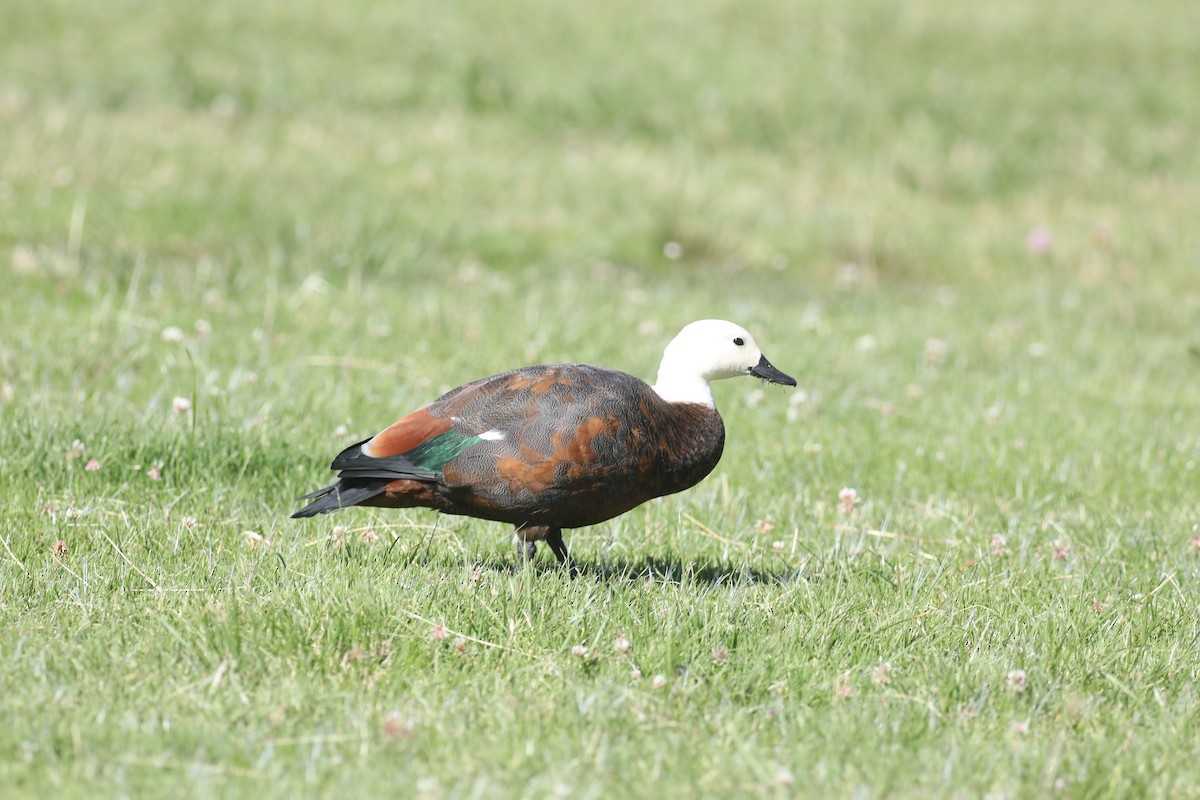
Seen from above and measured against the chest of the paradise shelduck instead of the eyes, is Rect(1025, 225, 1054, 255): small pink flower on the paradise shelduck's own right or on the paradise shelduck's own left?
on the paradise shelduck's own left

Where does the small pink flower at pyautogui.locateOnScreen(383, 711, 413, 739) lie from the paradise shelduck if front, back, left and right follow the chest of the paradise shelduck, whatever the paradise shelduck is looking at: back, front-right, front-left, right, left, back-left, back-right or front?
right

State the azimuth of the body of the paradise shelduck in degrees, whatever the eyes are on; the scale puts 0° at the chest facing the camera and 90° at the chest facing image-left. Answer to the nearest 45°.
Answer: approximately 270°
